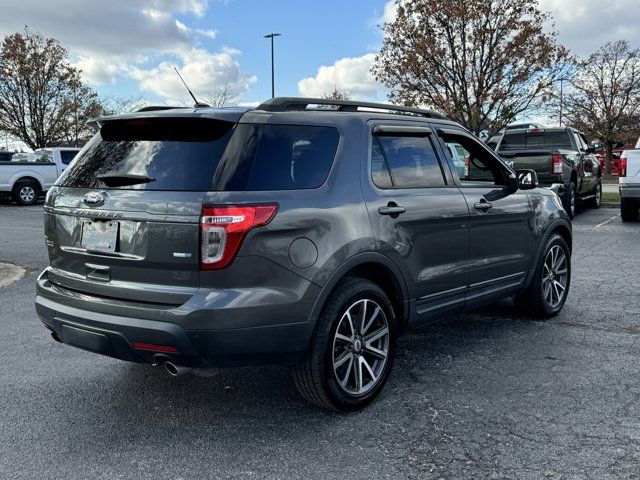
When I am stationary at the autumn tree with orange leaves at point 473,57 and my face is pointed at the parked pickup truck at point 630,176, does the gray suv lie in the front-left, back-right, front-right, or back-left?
front-right

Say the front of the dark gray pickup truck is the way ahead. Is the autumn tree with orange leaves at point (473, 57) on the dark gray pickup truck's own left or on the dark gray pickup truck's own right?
on the dark gray pickup truck's own left

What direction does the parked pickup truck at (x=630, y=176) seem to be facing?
away from the camera

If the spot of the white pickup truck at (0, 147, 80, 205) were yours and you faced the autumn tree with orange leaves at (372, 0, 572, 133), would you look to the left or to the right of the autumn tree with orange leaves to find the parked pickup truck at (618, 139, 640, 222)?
right

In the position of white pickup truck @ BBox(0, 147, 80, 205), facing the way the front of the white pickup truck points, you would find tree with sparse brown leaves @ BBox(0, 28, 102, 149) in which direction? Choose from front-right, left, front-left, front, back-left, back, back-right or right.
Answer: front-left

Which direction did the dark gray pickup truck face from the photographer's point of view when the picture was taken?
facing away from the viewer and to the right of the viewer
